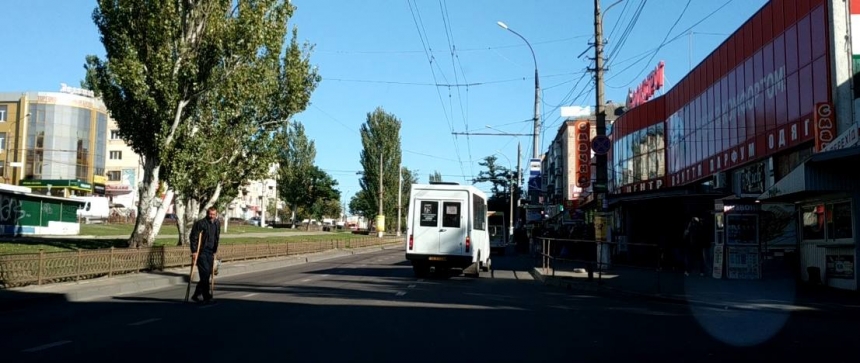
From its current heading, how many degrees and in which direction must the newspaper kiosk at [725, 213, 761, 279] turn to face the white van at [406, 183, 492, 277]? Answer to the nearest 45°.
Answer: approximately 90° to its right

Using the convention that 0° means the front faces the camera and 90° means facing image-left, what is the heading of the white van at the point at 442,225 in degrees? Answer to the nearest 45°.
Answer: approximately 180°

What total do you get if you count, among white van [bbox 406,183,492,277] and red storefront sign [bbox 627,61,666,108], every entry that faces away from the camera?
1

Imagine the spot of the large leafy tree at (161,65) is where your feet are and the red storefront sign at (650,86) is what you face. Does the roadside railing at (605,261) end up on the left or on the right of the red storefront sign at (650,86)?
right

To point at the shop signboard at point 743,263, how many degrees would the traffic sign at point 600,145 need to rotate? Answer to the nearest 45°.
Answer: approximately 45° to its left

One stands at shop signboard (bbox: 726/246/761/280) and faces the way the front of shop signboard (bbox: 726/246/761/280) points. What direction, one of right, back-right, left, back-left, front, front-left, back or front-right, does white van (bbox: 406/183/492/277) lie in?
right

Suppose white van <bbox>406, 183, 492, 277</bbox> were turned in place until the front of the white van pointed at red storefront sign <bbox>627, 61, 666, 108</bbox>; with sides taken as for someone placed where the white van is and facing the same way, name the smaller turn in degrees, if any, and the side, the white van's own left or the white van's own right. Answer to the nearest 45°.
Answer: approximately 45° to the white van's own right

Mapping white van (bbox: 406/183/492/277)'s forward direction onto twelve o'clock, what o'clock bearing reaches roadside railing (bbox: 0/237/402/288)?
The roadside railing is roughly at 8 o'clock from the white van.

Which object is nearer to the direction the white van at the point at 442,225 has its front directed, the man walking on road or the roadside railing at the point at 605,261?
the roadside railing

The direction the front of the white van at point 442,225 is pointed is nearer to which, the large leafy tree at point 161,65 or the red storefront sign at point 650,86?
the red storefront sign

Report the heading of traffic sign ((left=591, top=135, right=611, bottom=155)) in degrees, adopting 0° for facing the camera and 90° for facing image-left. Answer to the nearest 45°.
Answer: approximately 0°

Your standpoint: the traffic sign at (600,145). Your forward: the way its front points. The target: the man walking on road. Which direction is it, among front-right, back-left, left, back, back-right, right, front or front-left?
front-right

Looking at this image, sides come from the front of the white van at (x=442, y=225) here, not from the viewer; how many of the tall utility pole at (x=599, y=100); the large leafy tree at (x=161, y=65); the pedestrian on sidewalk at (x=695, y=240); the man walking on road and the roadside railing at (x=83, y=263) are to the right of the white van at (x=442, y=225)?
2

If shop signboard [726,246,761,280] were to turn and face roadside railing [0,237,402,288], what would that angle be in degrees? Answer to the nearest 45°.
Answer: approximately 45° to its right

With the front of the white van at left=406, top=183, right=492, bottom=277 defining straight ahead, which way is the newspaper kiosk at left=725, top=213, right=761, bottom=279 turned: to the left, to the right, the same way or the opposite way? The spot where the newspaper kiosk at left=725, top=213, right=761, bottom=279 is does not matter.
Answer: the opposite way
